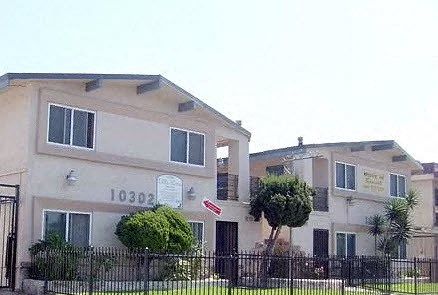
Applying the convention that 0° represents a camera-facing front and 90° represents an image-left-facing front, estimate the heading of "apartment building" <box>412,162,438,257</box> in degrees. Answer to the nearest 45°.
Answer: approximately 315°

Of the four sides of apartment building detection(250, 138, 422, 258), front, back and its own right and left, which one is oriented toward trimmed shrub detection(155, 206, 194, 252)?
right

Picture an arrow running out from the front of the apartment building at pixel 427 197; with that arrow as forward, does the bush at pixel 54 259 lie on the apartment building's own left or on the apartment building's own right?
on the apartment building's own right

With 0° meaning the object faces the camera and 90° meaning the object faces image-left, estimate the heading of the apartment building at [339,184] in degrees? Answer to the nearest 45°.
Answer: approximately 315°

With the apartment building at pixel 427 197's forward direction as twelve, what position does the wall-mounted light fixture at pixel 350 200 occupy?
The wall-mounted light fixture is roughly at 2 o'clock from the apartment building.

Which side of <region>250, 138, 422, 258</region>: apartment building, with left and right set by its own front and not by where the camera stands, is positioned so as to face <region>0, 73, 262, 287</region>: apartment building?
right

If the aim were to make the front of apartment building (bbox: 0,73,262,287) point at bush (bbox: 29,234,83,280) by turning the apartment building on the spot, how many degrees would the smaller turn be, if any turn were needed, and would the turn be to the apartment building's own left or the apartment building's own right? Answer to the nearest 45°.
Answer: approximately 45° to the apartment building's own right

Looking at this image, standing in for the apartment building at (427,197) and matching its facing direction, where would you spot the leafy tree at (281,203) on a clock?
The leafy tree is roughly at 2 o'clock from the apartment building.

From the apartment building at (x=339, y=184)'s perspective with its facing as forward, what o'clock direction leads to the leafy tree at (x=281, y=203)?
The leafy tree is roughly at 2 o'clock from the apartment building.
